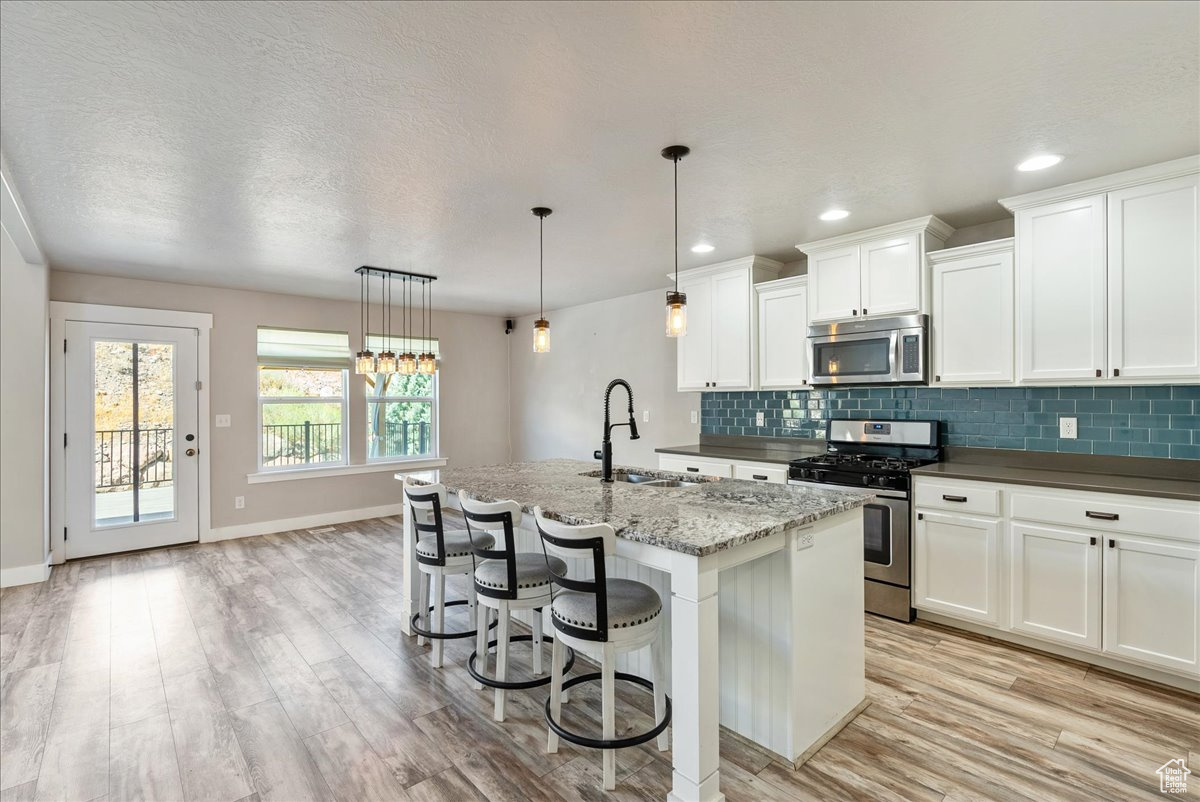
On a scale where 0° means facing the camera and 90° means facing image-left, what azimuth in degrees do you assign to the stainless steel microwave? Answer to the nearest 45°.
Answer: approximately 45°

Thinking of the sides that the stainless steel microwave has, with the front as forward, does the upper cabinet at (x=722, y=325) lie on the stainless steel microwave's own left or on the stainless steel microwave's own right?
on the stainless steel microwave's own right

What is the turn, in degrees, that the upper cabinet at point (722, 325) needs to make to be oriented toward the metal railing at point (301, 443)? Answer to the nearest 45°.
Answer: approximately 45° to its right

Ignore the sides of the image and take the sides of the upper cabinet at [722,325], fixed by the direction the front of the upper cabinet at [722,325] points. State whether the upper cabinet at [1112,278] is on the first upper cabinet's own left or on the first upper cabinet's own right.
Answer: on the first upper cabinet's own left

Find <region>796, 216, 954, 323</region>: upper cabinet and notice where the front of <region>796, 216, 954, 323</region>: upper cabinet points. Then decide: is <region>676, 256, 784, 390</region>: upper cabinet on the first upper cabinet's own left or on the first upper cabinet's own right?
on the first upper cabinet's own right

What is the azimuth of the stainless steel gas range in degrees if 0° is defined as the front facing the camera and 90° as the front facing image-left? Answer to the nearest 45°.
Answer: approximately 45°
